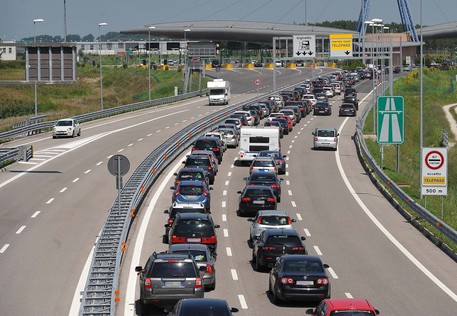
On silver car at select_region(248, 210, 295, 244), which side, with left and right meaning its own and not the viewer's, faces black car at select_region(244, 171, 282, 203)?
front

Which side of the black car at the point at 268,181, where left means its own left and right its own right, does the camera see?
back

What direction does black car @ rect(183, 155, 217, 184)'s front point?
away from the camera

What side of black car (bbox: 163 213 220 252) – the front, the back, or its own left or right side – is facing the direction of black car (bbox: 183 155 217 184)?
front

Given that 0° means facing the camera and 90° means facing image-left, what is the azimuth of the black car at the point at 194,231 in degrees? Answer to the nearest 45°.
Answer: approximately 180°

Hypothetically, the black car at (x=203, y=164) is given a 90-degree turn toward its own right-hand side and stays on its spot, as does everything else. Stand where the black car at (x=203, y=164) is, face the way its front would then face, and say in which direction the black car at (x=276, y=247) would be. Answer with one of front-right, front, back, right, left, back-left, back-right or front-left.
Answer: right

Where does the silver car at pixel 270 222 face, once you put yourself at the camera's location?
facing away from the viewer

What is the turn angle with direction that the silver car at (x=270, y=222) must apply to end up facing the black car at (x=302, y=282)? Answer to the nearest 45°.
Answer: approximately 180°

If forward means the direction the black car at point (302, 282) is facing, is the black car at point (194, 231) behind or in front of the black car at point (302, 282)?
in front

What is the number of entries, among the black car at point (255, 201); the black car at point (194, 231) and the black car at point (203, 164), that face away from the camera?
3

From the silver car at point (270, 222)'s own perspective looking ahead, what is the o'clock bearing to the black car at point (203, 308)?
The black car is roughly at 6 o'clock from the silver car.

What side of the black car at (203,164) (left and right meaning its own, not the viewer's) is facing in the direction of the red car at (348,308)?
back

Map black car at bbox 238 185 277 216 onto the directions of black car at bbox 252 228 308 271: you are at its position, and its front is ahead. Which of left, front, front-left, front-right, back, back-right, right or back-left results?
front

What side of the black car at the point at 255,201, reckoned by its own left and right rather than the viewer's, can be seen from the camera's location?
back

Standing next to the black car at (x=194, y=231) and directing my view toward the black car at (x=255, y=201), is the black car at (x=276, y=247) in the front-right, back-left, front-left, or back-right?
back-right

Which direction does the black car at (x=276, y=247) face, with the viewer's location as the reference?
facing away from the viewer
